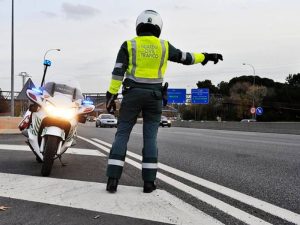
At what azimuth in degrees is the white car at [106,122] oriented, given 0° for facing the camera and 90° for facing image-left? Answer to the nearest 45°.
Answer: approximately 315°

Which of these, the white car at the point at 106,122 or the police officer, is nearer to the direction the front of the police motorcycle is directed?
the police officer

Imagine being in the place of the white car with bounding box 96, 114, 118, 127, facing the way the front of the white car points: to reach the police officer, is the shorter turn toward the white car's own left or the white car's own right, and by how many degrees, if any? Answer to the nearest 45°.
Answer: approximately 45° to the white car's own right

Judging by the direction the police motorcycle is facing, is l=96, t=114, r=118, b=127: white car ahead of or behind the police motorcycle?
behind

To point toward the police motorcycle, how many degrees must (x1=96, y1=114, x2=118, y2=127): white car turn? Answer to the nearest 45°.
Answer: approximately 45° to its right

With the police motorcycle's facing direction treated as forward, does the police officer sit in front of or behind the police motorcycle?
in front
